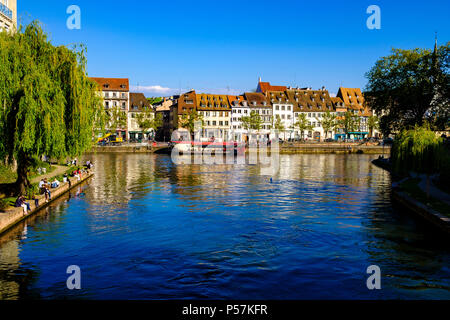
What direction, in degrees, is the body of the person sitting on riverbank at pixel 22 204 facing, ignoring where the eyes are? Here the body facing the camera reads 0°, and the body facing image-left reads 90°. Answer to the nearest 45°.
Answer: approximately 270°

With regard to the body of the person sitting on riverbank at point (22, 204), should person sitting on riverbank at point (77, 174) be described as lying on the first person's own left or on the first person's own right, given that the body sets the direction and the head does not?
on the first person's own left

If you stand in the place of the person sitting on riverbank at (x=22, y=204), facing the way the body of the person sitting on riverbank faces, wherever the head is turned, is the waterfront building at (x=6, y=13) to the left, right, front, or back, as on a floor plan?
left

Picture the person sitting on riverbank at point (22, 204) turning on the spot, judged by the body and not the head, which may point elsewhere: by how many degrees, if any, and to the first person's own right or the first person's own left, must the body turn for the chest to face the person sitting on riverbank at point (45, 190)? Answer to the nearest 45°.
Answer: approximately 90° to the first person's own left

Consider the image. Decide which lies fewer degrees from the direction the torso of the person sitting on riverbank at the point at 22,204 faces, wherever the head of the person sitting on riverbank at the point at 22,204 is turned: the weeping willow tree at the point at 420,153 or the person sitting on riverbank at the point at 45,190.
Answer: the weeping willow tree

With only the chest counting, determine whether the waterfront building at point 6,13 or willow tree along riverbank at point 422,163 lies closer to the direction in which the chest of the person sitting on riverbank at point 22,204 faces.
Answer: the willow tree along riverbank
